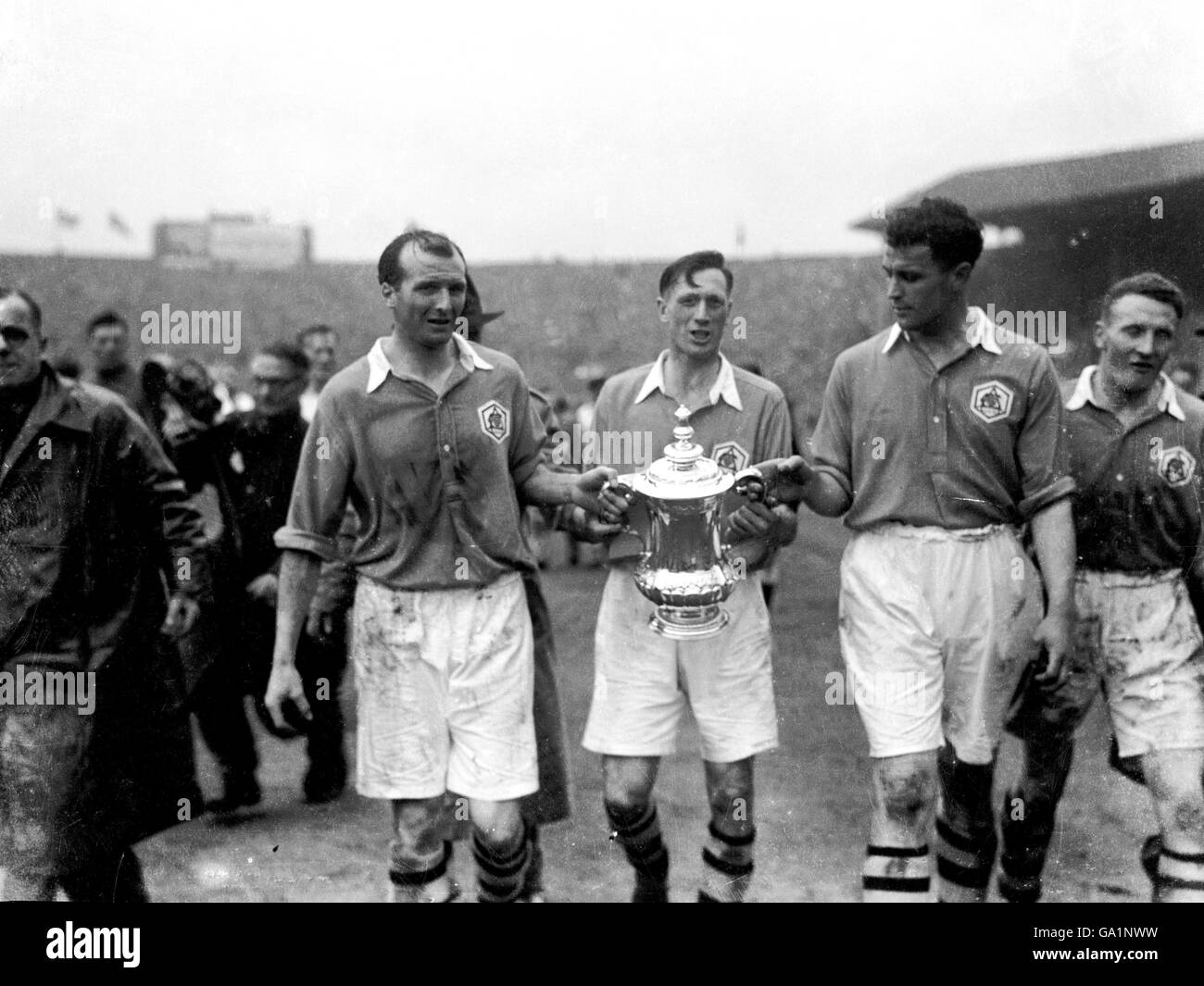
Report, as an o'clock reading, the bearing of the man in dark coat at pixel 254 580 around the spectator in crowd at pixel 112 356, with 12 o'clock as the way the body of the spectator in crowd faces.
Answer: The man in dark coat is roughly at 11 o'clock from the spectator in crowd.

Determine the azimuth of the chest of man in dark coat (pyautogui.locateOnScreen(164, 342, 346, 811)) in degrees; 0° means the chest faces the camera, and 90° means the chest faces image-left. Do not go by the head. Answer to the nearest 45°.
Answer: approximately 45°

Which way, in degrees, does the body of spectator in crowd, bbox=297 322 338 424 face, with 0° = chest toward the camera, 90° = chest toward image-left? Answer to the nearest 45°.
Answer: approximately 0°

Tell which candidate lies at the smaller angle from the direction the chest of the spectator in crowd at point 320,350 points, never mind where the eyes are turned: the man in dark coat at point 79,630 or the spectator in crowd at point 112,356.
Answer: the man in dark coat

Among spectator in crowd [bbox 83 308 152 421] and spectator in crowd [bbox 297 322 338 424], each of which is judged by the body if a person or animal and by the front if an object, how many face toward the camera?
2

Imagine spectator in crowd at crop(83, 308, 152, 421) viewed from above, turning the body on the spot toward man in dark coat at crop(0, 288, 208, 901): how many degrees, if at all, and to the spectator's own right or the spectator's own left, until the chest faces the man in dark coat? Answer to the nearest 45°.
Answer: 0° — they already face them

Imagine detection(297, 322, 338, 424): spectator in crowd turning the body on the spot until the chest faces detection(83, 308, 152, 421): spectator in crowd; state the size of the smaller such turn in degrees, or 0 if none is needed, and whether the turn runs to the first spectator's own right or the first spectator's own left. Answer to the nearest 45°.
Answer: approximately 135° to the first spectator's own right

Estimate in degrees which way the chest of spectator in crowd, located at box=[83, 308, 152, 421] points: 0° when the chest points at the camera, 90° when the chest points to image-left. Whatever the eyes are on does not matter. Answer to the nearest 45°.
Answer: approximately 0°
